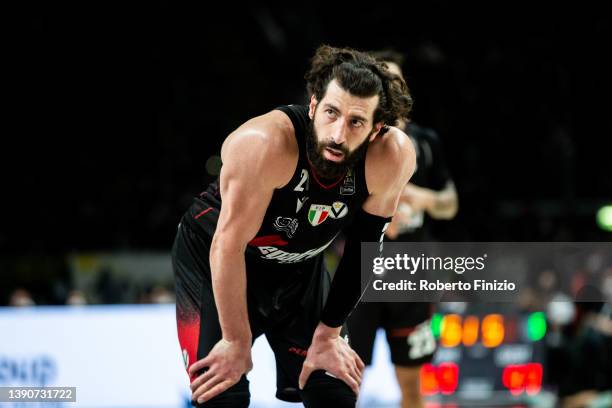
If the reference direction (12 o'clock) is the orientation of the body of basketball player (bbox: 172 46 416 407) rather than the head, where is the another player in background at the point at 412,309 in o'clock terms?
Another player in background is roughly at 8 o'clock from the basketball player.

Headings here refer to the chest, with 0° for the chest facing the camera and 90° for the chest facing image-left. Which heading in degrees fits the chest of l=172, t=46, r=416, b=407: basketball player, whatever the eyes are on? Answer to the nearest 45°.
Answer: approximately 315°
